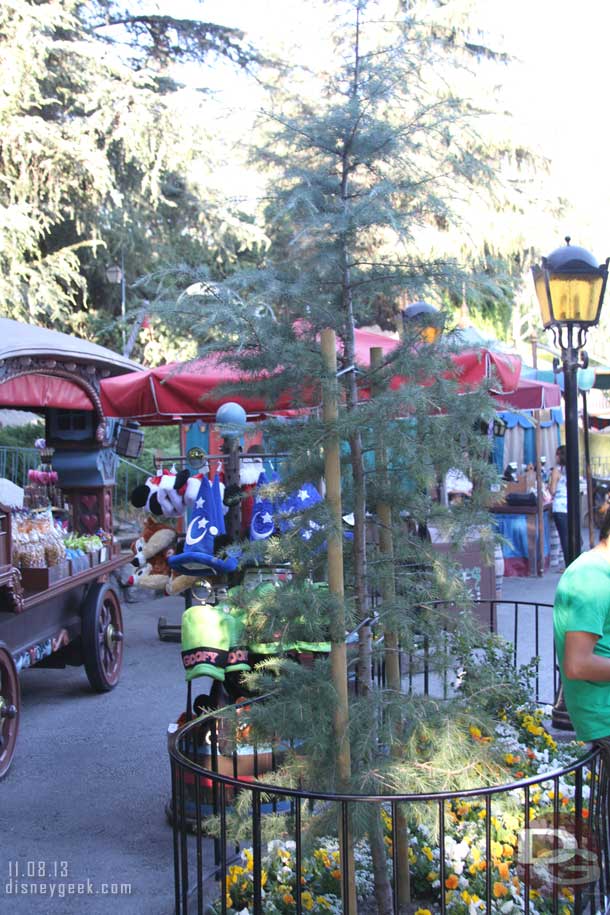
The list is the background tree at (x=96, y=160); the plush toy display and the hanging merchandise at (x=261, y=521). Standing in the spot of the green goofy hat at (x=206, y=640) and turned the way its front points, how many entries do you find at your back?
3

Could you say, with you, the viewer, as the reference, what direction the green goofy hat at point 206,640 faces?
facing the viewer

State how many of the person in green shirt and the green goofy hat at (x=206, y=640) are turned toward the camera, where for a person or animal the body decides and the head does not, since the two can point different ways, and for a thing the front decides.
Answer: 1
